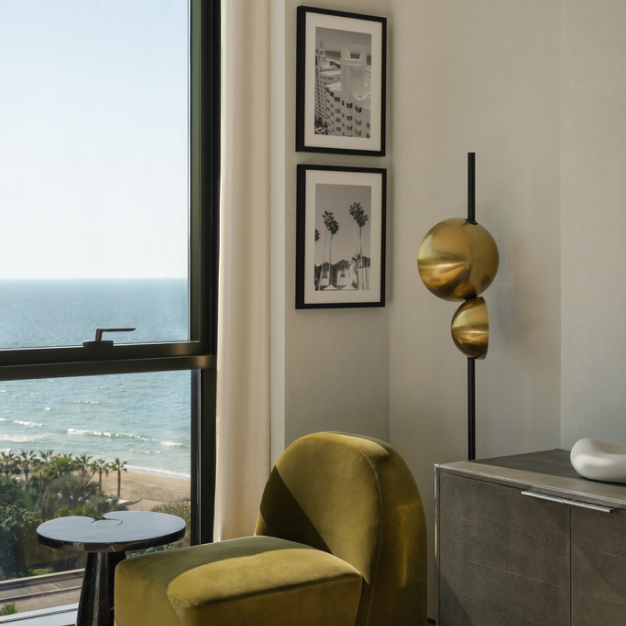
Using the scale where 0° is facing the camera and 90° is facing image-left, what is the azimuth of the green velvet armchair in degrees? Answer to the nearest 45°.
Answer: approximately 45°

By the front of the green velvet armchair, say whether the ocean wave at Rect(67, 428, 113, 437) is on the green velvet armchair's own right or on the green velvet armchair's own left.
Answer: on the green velvet armchair's own right

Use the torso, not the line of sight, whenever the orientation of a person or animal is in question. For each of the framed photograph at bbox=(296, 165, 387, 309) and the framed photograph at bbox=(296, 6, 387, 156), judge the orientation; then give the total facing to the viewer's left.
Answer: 0

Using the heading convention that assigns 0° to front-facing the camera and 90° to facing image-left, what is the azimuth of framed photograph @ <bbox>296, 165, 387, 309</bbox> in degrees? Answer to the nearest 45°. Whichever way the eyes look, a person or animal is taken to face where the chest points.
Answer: approximately 315°

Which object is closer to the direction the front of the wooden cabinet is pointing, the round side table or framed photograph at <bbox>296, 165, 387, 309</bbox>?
the round side table

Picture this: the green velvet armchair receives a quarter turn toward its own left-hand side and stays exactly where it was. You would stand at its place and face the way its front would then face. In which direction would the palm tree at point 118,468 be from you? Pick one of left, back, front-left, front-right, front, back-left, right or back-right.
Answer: back

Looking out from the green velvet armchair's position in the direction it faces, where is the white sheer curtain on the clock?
The white sheer curtain is roughly at 4 o'clock from the green velvet armchair.

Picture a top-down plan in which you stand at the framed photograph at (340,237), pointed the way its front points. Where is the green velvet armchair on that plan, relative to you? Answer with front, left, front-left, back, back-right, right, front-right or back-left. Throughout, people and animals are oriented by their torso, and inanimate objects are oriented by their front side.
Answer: front-right

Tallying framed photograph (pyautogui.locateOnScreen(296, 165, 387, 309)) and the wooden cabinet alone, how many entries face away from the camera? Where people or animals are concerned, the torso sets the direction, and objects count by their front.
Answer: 0
